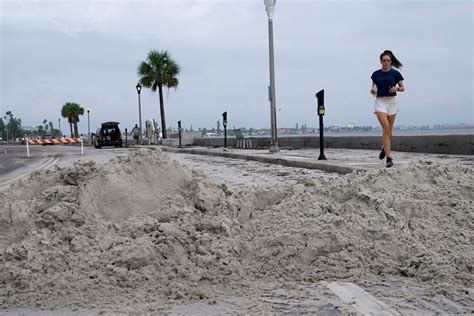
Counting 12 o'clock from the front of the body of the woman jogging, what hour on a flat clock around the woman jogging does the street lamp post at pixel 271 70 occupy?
The street lamp post is roughly at 5 o'clock from the woman jogging.

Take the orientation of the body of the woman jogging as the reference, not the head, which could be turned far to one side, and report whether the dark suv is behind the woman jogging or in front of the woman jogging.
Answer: behind

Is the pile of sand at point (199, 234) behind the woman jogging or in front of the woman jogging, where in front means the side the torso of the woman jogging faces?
in front

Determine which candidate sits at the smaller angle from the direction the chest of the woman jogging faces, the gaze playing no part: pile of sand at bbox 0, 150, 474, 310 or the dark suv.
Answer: the pile of sand

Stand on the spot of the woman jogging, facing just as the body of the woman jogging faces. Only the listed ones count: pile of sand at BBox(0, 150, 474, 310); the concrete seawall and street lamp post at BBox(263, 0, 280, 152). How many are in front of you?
1

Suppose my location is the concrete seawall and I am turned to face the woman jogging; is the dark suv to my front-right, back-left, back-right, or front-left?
back-right

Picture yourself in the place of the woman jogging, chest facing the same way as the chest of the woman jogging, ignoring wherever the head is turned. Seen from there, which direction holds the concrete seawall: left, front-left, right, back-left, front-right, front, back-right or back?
back

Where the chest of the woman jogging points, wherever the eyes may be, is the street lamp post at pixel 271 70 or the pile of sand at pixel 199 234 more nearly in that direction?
the pile of sand
